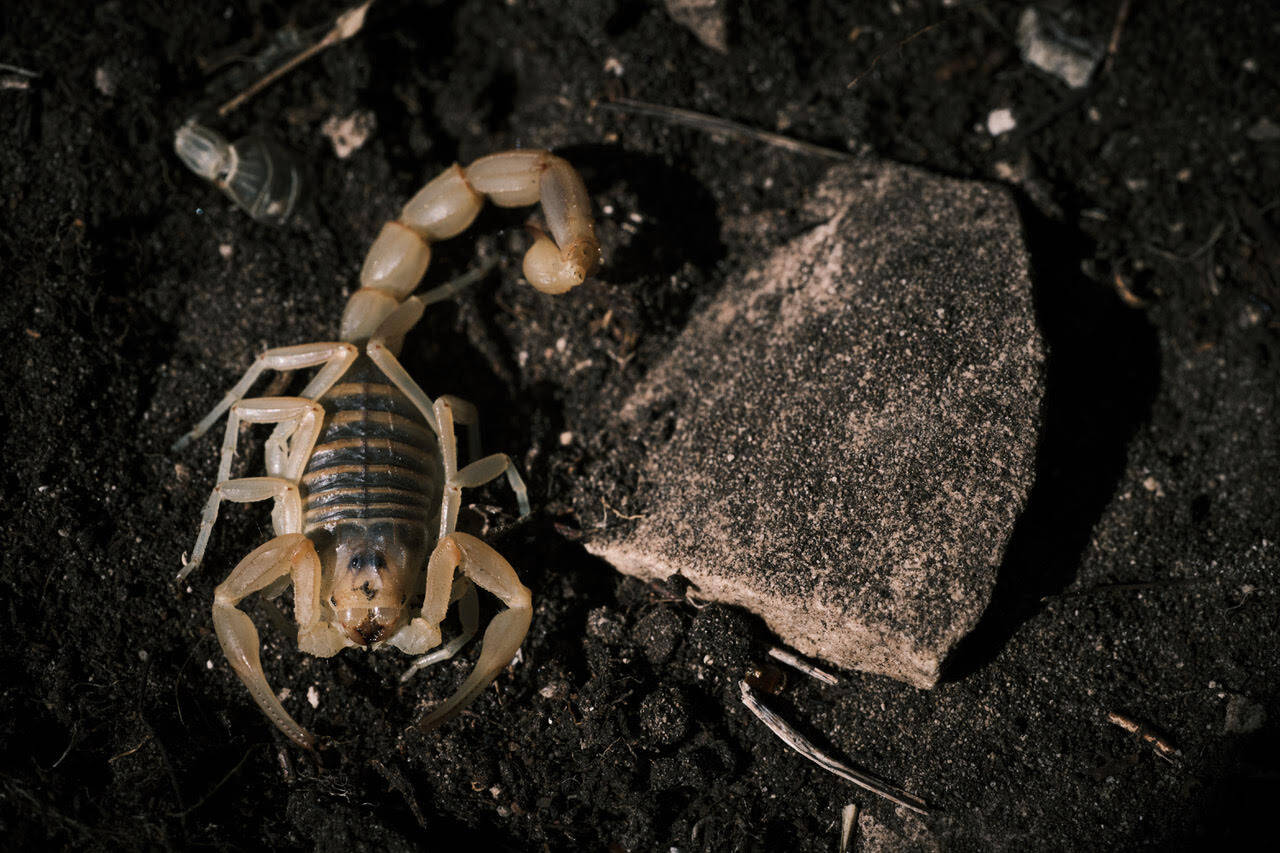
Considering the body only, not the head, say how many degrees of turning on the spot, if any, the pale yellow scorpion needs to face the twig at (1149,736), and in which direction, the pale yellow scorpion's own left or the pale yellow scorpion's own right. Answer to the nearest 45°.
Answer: approximately 45° to the pale yellow scorpion's own left

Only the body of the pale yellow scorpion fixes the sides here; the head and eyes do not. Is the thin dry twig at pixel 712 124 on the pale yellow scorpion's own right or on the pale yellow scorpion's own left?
on the pale yellow scorpion's own left

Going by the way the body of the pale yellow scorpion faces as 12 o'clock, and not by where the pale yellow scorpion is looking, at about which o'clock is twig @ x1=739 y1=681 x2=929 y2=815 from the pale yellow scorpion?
The twig is roughly at 11 o'clock from the pale yellow scorpion.

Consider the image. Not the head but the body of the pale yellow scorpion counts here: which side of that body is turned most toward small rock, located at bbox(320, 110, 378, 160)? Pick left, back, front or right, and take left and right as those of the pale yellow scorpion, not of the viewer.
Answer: back

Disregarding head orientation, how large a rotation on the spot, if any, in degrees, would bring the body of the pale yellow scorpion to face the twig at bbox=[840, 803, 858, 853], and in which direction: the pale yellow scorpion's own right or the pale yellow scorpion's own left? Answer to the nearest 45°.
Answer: approximately 45° to the pale yellow scorpion's own left

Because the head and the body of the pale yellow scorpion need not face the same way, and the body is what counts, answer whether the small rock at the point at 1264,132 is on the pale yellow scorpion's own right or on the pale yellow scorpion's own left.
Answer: on the pale yellow scorpion's own left

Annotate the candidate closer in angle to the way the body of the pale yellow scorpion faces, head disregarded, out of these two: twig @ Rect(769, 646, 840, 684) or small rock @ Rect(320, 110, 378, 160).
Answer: the twig

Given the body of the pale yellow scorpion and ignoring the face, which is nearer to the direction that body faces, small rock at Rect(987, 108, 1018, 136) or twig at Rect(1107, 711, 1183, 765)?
the twig

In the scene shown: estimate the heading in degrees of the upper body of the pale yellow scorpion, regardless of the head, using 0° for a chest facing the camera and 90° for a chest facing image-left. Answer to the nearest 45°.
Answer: approximately 0°

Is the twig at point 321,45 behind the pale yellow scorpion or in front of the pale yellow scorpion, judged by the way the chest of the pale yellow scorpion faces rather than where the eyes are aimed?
behind

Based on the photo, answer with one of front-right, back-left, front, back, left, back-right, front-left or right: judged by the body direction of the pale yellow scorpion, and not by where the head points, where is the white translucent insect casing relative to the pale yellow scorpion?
back
